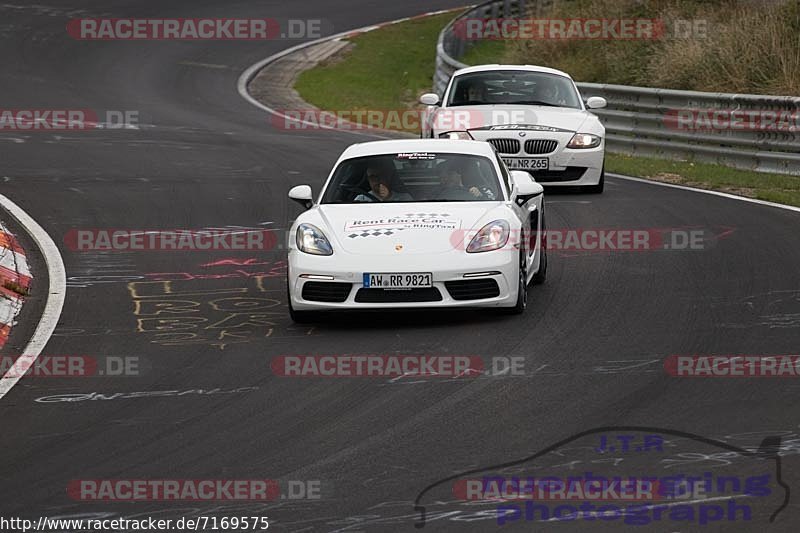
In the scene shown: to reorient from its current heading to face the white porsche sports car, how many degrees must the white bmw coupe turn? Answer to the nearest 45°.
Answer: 0° — it already faces it

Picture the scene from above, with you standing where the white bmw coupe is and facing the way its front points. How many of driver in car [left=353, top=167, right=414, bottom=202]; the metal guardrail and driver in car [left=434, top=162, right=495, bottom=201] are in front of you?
2

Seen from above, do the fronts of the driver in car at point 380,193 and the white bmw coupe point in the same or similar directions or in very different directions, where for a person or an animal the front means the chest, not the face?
same or similar directions

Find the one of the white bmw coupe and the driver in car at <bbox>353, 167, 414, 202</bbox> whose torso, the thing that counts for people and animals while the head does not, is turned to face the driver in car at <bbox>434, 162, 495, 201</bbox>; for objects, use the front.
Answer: the white bmw coupe

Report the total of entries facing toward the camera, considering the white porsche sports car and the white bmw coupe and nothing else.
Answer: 2

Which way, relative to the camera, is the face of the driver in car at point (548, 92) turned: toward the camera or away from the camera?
toward the camera

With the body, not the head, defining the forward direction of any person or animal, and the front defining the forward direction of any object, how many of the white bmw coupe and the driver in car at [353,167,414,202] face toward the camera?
2

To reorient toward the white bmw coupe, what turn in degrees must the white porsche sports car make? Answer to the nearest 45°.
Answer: approximately 180°

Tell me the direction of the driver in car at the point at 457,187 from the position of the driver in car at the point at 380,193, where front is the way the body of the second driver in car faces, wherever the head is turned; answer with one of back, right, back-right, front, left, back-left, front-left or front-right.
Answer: left

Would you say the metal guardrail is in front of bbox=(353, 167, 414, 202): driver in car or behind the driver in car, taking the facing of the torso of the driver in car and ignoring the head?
behind

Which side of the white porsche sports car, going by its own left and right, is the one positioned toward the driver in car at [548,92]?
back

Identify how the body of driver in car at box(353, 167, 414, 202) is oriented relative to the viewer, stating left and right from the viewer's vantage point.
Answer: facing the viewer

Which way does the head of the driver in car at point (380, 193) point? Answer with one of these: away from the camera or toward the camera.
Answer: toward the camera
